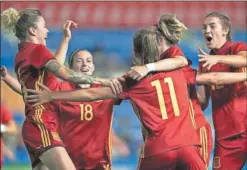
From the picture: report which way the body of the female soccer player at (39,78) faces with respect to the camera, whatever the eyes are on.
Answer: to the viewer's right

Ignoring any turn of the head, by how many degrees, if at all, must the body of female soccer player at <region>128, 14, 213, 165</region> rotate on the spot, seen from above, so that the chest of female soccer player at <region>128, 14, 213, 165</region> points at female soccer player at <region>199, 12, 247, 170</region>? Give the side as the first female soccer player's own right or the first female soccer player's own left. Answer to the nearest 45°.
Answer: approximately 135° to the first female soccer player's own right

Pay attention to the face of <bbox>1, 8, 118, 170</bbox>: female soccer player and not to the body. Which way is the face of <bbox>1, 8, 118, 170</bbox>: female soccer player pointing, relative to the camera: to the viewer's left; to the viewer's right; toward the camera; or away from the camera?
to the viewer's right

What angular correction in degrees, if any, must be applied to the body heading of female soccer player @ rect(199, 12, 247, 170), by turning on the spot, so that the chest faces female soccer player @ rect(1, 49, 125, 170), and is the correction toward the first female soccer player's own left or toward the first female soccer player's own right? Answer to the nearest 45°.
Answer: approximately 45° to the first female soccer player's own right

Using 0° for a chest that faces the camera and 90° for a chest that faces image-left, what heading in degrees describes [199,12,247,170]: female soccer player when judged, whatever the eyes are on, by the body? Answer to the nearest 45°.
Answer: approximately 45°

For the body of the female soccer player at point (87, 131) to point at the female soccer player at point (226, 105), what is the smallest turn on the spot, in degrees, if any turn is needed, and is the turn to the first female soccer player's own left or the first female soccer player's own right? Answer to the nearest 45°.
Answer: approximately 90° to the first female soccer player's own left

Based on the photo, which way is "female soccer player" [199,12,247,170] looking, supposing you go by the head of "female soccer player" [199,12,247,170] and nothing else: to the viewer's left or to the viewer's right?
to the viewer's left
